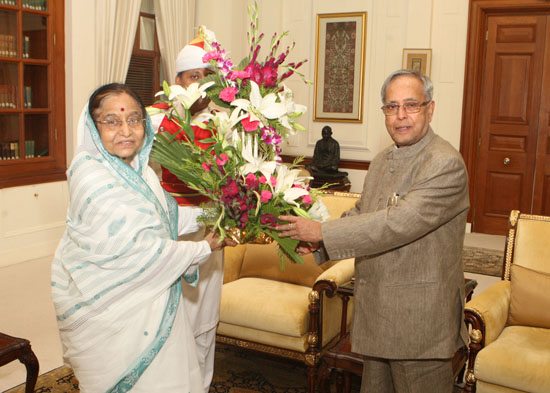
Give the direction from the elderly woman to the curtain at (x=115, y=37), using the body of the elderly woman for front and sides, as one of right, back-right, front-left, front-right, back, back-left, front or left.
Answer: back-left

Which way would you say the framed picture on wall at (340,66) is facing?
toward the camera

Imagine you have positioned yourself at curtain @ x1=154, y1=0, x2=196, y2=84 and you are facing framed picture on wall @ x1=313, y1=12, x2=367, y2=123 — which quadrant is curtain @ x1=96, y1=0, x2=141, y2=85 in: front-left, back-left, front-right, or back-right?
back-right

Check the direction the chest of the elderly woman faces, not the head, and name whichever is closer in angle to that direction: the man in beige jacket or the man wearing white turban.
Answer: the man in beige jacket

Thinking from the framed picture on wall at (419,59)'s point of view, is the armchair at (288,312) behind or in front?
in front

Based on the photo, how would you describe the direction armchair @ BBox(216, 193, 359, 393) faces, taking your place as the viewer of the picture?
facing the viewer and to the left of the viewer

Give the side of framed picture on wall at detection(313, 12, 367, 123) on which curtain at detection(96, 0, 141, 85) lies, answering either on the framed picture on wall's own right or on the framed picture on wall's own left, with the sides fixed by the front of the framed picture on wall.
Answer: on the framed picture on wall's own right

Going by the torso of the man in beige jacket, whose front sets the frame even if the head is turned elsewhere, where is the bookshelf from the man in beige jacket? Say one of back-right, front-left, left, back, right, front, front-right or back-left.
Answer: right

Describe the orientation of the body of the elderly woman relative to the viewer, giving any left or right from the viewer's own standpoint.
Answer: facing the viewer and to the right of the viewer

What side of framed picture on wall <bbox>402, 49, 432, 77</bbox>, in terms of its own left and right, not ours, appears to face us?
front

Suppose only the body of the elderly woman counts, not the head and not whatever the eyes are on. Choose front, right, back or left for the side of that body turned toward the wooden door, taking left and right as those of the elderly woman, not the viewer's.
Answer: left

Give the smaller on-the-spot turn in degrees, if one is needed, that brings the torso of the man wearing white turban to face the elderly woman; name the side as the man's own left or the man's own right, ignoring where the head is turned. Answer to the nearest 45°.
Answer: approximately 45° to the man's own right

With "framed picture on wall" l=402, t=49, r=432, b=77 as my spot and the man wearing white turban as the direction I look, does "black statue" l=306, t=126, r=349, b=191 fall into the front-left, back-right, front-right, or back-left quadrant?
front-right

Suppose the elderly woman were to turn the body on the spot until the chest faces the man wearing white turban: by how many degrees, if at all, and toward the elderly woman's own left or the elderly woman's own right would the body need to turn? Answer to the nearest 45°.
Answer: approximately 90° to the elderly woman's own left

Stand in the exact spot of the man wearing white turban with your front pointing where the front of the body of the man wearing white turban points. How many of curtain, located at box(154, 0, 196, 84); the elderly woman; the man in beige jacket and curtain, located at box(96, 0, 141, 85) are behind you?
2
